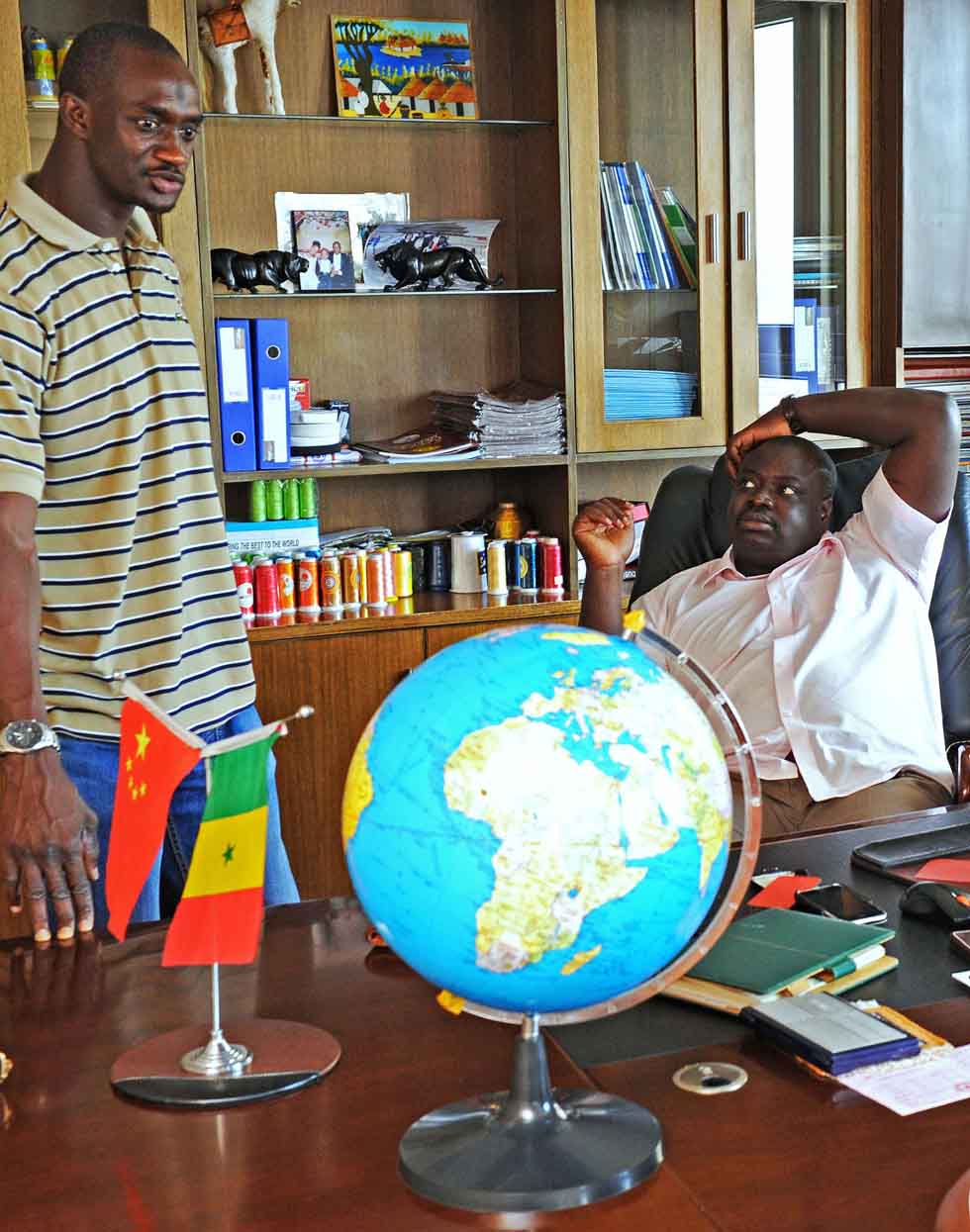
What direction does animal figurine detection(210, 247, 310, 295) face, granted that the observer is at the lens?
facing to the right of the viewer

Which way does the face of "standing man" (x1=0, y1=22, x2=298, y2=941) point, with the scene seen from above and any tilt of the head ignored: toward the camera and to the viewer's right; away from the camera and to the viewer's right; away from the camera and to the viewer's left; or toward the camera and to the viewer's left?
toward the camera and to the viewer's right

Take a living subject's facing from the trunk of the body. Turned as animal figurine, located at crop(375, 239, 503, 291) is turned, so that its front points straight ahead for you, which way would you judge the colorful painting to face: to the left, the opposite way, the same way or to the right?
to the left

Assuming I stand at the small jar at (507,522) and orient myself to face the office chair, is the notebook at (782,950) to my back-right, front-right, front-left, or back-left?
front-right

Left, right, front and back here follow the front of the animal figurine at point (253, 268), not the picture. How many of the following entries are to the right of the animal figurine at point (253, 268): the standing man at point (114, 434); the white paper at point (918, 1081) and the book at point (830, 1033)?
3

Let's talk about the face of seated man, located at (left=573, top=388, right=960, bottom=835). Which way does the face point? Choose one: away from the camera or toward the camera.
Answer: toward the camera

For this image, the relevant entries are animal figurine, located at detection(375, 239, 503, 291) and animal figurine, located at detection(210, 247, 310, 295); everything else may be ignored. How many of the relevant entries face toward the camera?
0

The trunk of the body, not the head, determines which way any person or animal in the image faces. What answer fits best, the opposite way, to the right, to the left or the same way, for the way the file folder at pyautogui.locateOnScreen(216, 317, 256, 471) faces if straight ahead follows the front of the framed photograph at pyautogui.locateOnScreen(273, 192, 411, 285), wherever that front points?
the same way

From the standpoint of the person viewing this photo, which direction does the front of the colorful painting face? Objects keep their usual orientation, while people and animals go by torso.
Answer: facing the viewer

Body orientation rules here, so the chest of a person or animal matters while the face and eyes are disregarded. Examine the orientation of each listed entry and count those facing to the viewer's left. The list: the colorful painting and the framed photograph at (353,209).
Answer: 0

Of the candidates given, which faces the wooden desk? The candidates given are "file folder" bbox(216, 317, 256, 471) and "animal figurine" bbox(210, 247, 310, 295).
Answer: the file folder

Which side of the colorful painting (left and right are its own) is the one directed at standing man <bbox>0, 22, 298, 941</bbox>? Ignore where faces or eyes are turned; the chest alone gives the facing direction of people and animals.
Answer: front

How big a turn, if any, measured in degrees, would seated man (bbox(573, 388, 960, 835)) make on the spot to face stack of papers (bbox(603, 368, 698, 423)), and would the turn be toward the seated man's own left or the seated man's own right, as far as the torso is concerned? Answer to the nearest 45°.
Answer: approximately 135° to the seated man's own right

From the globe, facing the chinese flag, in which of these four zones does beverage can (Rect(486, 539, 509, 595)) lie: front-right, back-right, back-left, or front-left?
front-right
